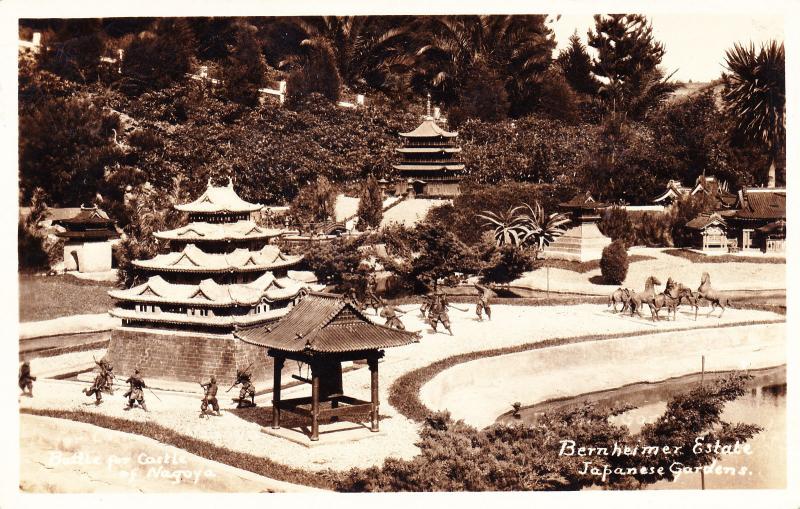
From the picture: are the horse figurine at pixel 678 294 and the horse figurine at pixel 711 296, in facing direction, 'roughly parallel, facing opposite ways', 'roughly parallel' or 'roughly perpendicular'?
roughly parallel

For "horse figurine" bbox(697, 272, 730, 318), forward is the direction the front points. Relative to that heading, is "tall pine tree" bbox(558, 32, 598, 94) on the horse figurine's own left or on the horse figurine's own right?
on the horse figurine's own right

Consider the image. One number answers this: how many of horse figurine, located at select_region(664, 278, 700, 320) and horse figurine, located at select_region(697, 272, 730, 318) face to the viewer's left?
2

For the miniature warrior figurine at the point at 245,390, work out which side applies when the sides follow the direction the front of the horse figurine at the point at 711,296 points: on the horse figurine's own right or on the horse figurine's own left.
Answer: on the horse figurine's own left

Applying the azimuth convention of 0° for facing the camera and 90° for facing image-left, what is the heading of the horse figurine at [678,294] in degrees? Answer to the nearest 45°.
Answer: approximately 90°

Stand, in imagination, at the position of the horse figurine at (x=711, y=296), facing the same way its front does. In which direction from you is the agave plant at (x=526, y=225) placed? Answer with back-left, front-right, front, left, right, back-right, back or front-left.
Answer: front-right

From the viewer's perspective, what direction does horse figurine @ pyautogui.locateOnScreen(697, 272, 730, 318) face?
to the viewer's left

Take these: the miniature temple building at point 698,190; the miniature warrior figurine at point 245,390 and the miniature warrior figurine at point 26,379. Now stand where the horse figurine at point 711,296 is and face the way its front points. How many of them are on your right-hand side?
1

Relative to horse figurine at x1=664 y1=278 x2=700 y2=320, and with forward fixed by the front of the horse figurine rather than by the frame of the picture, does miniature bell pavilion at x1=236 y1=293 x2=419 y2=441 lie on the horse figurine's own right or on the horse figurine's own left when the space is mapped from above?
on the horse figurine's own left

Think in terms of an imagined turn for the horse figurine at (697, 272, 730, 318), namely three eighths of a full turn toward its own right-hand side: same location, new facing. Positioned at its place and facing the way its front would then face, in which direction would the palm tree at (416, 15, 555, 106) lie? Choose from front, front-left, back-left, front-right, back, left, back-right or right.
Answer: left

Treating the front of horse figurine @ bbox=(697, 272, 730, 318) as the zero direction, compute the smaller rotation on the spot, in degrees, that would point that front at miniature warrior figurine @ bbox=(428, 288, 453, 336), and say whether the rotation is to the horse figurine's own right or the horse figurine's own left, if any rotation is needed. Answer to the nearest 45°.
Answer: approximately 45° to the horse figurine's own left

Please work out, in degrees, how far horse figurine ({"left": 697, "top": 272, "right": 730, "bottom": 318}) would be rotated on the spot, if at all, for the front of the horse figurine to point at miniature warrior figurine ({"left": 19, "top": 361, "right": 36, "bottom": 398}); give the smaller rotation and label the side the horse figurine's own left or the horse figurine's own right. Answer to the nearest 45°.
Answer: approximately 45° to the horse figurine's own left

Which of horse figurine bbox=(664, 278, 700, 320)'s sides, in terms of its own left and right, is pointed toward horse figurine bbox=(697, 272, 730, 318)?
back

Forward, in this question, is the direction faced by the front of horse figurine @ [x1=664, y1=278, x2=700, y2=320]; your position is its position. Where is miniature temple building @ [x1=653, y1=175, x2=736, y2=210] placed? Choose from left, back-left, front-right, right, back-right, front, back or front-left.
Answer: right

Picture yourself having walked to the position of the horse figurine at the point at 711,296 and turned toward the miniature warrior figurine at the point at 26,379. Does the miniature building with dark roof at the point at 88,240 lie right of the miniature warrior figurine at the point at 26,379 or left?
right

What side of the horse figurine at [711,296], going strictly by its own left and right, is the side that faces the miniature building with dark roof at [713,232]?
right
